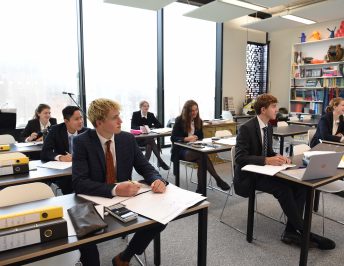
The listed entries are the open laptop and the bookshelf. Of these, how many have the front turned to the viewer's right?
0

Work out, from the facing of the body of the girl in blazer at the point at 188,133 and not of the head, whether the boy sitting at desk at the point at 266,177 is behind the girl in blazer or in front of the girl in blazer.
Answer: in front

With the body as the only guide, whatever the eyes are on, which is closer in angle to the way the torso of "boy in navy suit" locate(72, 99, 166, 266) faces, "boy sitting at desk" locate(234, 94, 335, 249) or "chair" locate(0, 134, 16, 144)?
the boy sitting at desk

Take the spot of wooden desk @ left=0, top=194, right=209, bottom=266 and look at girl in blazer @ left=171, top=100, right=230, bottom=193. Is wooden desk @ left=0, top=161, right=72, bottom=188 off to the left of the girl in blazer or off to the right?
left

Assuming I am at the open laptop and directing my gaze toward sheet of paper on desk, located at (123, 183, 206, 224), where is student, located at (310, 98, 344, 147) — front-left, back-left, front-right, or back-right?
back-right

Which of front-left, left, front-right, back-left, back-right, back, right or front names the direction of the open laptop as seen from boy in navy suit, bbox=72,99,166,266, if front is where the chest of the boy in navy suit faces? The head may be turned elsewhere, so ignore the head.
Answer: front-left

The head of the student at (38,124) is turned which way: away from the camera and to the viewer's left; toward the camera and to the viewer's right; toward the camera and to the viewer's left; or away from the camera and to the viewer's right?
toward the camera and to the viewer's right

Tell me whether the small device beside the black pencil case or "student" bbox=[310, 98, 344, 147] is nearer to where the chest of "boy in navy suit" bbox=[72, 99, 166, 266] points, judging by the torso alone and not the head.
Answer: the small device beside the black pencil case

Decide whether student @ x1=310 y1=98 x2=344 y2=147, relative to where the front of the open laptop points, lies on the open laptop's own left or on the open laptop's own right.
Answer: on the open laptop's own right

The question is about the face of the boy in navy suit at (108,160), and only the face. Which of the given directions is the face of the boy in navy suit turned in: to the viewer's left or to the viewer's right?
to the viewer's right
